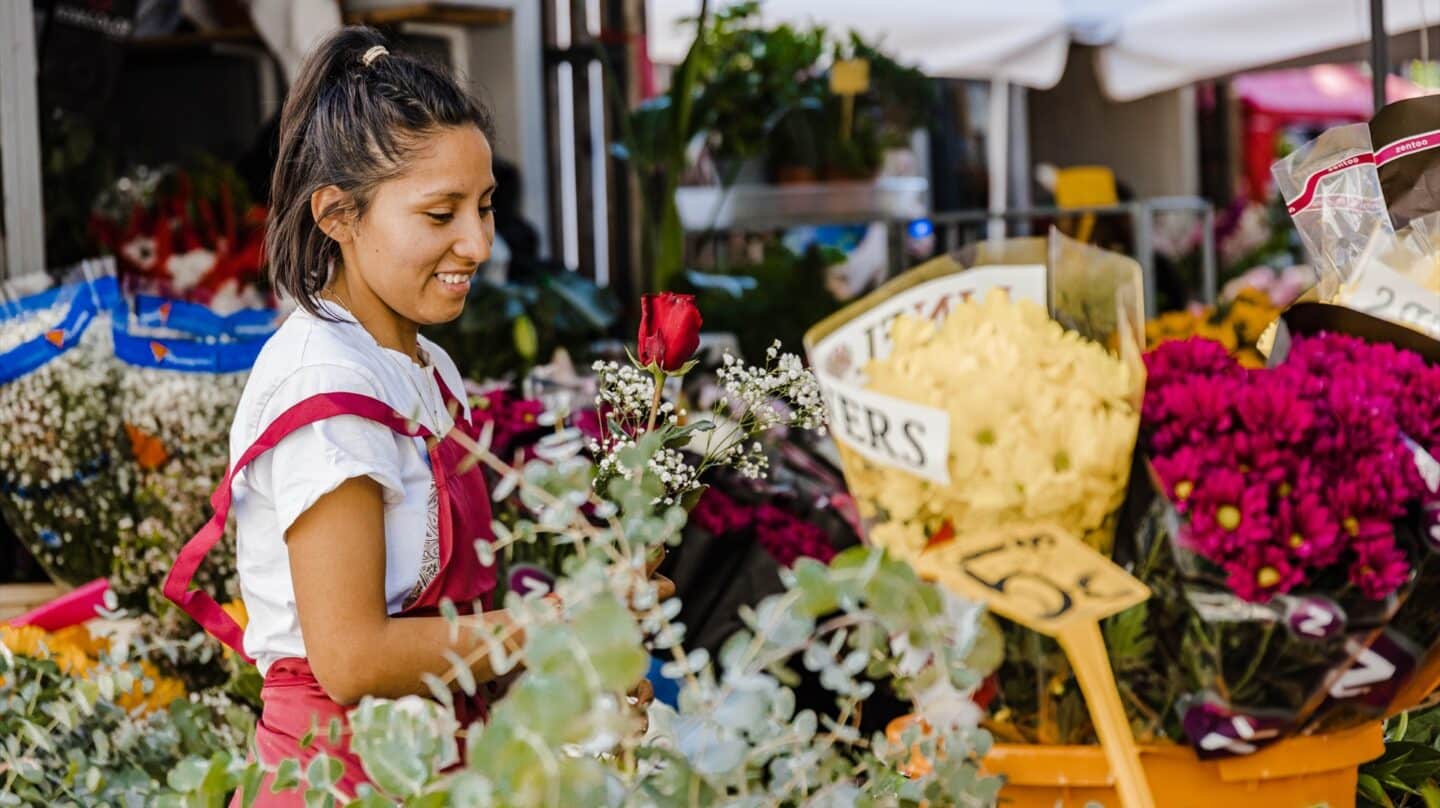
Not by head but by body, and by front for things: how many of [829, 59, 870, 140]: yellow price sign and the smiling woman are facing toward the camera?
1

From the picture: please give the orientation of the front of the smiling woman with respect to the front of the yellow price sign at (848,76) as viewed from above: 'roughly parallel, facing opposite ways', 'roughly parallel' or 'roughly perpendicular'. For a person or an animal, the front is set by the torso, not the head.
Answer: roughly perpendicular

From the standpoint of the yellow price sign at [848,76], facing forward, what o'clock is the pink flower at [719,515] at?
The pink flower is roughly at 12 o'clock from the yellow price sign.

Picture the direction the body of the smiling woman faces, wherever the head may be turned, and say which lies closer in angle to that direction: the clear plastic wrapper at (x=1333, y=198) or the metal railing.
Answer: the clear plastic wrapper

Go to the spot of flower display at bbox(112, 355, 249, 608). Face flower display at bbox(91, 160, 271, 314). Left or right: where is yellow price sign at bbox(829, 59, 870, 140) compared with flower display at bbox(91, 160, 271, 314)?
right

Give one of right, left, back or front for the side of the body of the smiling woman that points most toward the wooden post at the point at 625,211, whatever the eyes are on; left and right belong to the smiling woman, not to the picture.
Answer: left

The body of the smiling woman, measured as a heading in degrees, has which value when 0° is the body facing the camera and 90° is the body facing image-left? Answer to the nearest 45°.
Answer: approximately 270°

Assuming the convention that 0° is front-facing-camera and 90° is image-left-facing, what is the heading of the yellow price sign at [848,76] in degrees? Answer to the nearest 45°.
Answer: approximately 0°

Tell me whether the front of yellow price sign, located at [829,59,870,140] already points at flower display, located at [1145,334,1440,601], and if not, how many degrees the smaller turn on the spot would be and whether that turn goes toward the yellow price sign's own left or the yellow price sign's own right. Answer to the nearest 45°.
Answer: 0° — it already faces it
